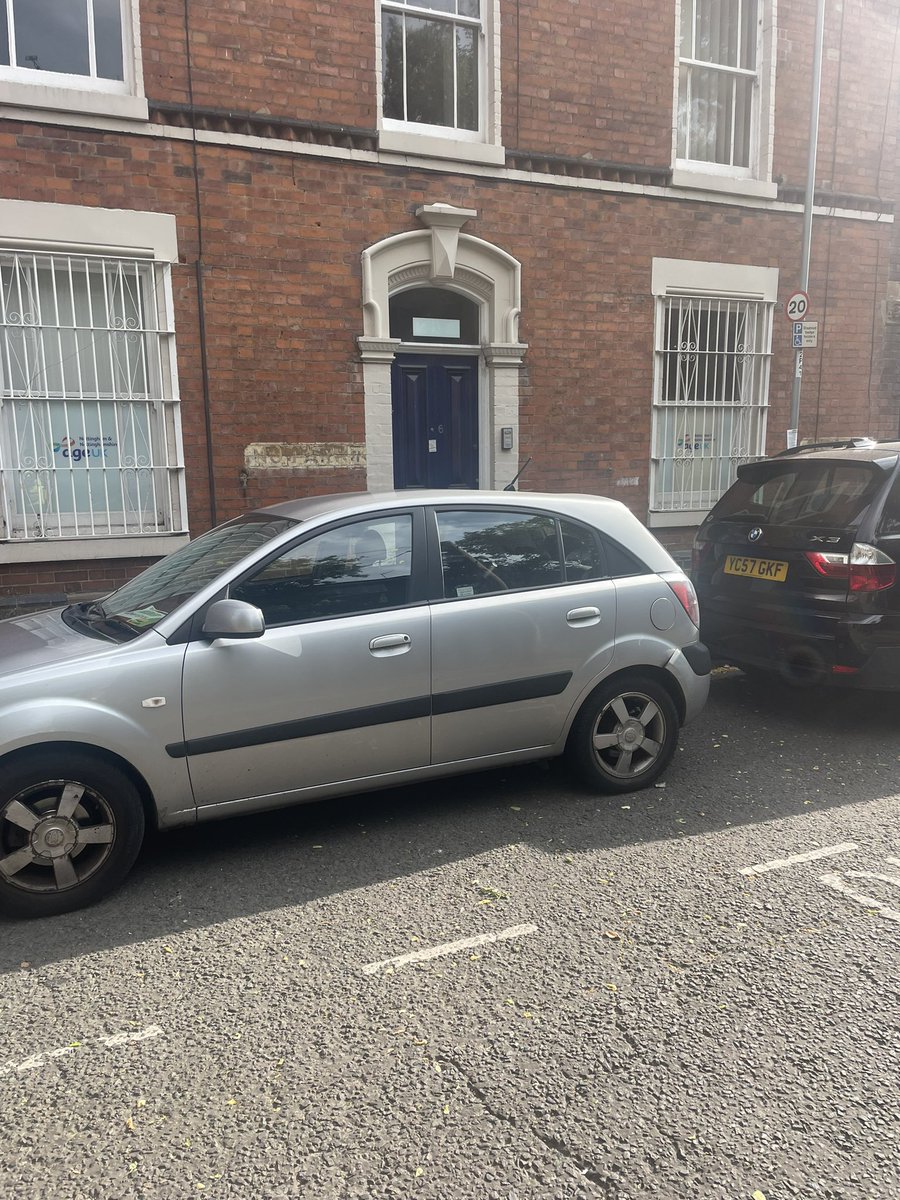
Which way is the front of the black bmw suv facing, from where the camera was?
facing away from the viewer and to the right of the viewer

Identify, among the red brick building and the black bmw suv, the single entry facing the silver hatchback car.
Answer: the red brick building

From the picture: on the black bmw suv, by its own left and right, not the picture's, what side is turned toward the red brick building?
left

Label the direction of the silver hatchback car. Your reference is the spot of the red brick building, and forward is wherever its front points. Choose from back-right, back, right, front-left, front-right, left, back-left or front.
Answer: front

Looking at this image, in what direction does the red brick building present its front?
toward the camera

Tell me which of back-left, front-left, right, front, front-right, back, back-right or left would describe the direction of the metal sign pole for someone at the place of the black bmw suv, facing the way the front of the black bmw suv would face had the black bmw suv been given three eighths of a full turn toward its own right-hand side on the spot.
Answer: back

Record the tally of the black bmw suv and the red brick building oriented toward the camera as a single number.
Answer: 1

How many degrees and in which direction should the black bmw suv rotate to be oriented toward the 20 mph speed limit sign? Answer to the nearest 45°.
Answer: approximately 45° to its left

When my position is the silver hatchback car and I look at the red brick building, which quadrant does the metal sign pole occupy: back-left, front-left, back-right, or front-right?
front-right

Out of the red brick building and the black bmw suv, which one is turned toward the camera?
the red brick building

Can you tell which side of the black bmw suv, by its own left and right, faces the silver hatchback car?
back
